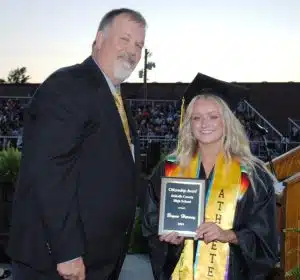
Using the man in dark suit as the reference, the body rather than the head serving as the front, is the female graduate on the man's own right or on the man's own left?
on the man's own left

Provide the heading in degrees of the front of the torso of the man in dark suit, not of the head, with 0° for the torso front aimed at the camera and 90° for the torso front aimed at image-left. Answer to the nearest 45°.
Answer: approximately 315°

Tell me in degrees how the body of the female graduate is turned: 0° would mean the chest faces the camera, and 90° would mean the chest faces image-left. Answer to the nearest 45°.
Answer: approximately 0°

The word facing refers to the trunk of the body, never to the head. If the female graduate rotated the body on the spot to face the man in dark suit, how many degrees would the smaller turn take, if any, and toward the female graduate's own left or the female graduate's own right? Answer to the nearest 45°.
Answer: approximately 45° to the female graduate's own right
